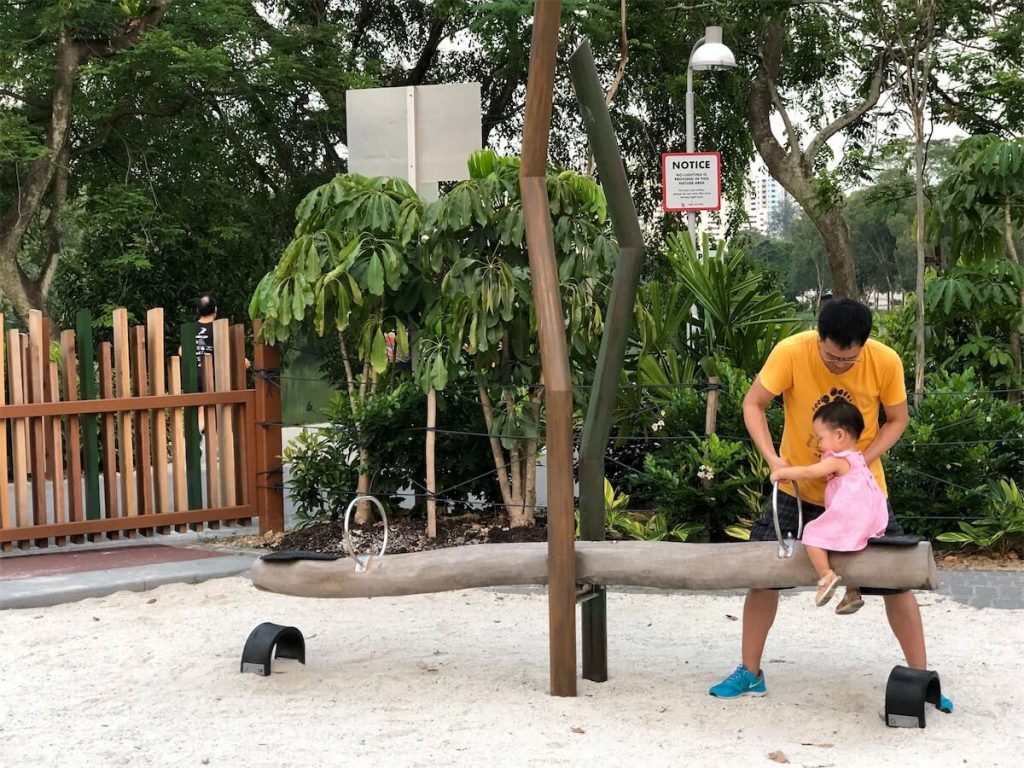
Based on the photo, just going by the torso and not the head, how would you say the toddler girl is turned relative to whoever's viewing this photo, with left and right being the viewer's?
facing to the left of the viewer

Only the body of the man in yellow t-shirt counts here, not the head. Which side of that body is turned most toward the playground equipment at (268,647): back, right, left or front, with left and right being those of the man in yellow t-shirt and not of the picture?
right

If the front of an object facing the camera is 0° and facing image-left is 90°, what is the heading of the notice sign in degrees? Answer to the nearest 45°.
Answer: approximately 0°

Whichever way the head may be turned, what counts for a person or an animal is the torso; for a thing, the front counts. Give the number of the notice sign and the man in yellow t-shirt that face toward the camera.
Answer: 2

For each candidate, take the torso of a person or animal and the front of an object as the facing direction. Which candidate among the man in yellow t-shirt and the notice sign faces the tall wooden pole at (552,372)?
the notice sign

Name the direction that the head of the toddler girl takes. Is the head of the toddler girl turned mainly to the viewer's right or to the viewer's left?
to the viewer's left

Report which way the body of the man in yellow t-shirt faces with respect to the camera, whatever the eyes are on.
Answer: toward the camera

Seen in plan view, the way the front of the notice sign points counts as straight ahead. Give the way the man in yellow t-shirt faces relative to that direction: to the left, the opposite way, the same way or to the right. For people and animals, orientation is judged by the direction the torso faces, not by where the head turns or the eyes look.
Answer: the same way

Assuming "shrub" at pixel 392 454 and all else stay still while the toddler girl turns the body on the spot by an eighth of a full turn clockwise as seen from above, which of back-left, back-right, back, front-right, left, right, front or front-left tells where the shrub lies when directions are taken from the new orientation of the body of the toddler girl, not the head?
front

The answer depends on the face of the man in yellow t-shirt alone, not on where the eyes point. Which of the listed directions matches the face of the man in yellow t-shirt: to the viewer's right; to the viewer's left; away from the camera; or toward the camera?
toward the camera

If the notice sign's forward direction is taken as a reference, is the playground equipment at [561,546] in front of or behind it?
in front

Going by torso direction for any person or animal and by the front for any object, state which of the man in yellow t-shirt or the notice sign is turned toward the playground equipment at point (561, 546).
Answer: the notice sign

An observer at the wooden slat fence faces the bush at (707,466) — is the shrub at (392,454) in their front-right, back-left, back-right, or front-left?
front-left

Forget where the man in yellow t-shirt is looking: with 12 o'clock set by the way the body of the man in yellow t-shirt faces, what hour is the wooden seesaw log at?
The wooden seesaw log is roughly at 3 o'clock from the man in yellow t-shirt.

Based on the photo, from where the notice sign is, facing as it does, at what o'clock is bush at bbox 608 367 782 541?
The bush is roughly at 12 o'clock from the notice sign.

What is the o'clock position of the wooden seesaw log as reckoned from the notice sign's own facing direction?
The wooden seesaw log is roughly at 12 o'clock from the notice sign.

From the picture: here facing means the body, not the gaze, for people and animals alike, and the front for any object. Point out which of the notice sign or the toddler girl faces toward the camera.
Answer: the notice sign

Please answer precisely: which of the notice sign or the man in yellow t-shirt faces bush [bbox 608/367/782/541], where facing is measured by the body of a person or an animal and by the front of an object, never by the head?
the notice sign

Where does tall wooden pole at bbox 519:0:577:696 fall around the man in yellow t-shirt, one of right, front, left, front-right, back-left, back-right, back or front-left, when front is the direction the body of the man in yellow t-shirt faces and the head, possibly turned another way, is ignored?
right
